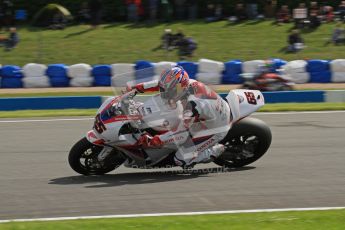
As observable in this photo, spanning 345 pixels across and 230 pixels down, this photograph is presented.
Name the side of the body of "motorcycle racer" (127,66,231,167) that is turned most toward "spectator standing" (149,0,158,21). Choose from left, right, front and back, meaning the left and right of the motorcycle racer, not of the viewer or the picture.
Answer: right

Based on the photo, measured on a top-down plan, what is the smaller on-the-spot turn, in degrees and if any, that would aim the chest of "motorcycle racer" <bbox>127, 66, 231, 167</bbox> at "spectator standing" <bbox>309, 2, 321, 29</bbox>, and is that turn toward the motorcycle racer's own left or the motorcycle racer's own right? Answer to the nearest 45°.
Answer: approximately 90° to the motorcycle racer's own right

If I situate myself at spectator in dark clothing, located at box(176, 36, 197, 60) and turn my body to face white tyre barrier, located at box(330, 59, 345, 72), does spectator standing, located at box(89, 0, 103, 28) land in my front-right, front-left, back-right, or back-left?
back-left

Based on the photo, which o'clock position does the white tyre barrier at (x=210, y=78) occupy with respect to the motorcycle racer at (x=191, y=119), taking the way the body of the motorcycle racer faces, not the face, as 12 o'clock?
The white tyre barrier is roughly at 3 o'clock from the motorcycle racer.

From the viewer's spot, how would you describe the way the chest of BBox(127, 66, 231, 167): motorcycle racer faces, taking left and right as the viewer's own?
facing to the left of the viewer

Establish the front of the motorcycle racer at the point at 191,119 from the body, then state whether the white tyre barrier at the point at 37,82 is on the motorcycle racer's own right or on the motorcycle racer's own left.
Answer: on the motorcycle racer's own right
